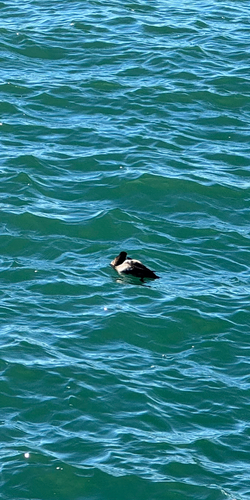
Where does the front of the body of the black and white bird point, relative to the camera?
to the viewer's left
